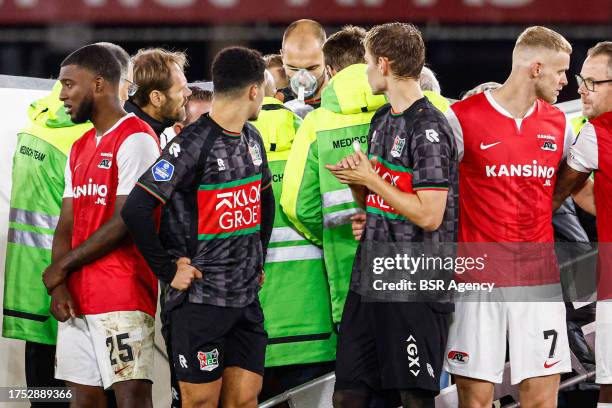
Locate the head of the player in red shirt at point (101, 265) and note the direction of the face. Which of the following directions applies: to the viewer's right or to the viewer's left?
to the viewer's left

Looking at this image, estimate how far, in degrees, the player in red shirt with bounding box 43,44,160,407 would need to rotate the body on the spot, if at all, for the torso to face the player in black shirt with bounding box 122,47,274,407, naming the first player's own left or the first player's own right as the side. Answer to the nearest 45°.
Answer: approximately 90° to the first player's own left

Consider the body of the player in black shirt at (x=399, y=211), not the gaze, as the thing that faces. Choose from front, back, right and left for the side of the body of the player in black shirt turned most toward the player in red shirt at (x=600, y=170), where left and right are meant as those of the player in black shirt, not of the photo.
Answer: back

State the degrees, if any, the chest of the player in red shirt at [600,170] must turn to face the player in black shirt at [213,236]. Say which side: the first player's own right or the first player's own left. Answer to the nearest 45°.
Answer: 0° — they already face them

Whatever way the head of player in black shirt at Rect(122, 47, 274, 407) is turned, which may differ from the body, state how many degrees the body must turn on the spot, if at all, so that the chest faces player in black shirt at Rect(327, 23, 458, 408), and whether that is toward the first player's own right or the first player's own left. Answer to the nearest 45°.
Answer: approximately 45° to the first player's own left

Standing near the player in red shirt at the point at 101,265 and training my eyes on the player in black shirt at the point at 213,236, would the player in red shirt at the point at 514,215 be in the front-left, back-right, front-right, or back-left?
front-left

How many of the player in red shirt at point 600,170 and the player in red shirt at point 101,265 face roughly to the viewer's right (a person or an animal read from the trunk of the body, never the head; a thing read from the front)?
0

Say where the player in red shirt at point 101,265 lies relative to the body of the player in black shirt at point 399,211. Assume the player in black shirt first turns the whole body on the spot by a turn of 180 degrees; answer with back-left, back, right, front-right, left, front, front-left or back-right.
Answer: back-left

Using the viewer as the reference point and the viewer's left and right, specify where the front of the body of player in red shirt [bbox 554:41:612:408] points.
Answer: facing the viewer and to the left of the viewer

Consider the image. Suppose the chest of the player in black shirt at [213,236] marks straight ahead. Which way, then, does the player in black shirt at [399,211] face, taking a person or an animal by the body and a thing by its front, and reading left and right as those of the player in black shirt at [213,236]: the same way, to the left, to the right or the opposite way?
to the right

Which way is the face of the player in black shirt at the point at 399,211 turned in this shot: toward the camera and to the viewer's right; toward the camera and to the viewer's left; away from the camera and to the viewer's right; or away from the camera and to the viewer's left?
away from the camera and to the viewer's left

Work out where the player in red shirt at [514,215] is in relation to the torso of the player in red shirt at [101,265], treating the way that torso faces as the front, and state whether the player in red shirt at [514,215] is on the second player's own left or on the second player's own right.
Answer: on the second player's own left

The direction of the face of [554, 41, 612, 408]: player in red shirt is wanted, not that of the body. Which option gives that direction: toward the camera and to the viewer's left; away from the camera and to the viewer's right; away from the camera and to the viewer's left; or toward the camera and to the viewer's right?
toward the camera and to the viewer's left
